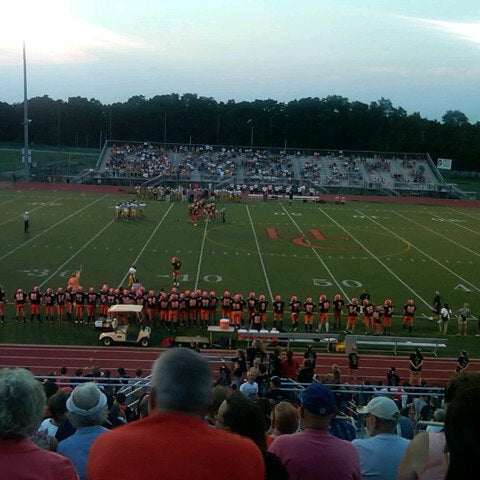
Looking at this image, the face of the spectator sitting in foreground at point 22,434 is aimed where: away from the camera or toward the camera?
away from the camera

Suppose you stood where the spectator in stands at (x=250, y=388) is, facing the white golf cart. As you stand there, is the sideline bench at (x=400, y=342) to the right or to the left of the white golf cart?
right

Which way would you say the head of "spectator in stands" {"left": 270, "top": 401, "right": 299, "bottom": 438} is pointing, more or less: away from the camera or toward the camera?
away from the camera

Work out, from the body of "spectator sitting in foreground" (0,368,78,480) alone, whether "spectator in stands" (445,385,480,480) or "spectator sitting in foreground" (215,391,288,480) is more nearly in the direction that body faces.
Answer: the spectator sitting in foreground

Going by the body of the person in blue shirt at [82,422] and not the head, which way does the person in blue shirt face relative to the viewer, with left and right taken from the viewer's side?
facing away from the viewer

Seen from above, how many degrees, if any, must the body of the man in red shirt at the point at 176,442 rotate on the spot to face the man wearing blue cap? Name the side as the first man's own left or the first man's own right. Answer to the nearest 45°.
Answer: approximately 45° to the first man's own right

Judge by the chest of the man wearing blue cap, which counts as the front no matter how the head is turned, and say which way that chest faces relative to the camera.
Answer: away from the camera

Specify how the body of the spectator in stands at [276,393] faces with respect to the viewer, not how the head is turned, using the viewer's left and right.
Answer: facing away from the viewer

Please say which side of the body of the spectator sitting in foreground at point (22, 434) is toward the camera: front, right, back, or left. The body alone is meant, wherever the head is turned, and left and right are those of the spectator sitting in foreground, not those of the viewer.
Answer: back
